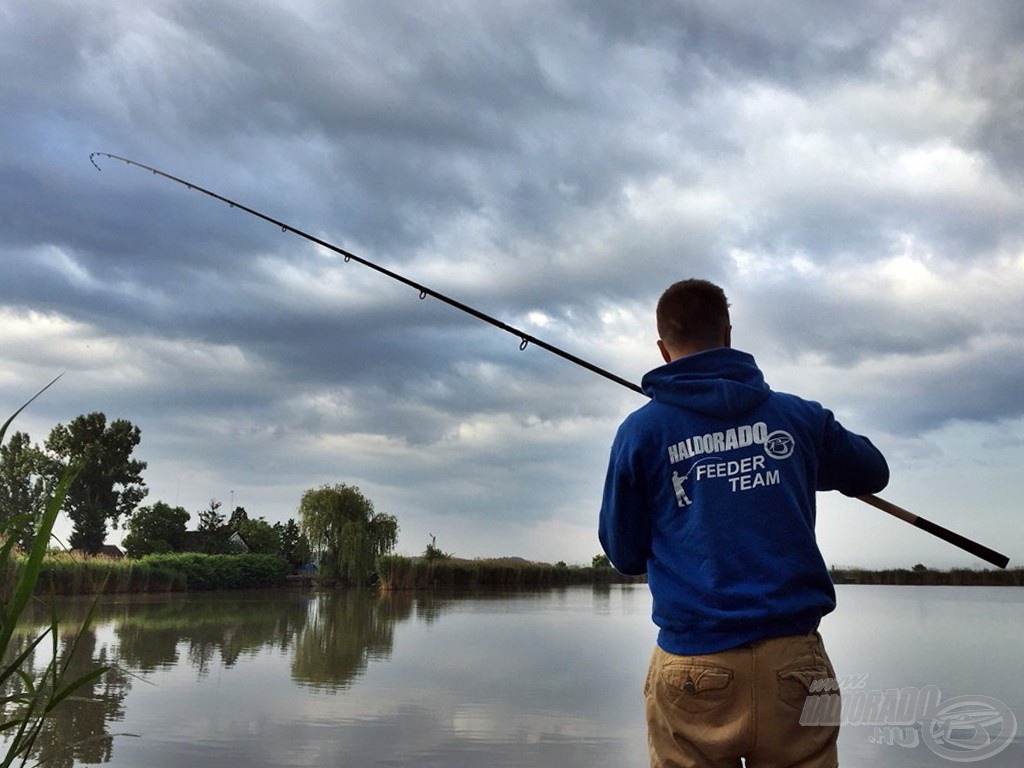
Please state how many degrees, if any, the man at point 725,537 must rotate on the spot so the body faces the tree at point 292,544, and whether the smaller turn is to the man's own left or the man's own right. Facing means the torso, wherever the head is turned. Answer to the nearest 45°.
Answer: approximately 45° to the man's own left

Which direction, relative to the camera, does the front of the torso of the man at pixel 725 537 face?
away from the camera

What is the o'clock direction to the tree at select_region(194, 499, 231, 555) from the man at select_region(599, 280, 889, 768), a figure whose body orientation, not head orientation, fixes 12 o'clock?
The tree is roughly at 11 o'clock from the man.

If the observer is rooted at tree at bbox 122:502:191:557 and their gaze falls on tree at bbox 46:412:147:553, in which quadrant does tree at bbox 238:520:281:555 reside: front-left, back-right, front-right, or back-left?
back-right

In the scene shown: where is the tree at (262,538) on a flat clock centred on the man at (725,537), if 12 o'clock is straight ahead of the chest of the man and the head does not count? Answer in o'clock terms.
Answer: The tree is roughly at 11 o'clock from the man.

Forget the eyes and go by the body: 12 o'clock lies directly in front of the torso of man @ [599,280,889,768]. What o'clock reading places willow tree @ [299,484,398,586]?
The willow tree is roughly at 11 o'clock from the man.

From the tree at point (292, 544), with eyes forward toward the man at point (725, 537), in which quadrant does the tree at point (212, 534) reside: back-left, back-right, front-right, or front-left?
back-right

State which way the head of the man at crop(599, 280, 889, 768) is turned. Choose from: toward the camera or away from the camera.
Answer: away from the camera
